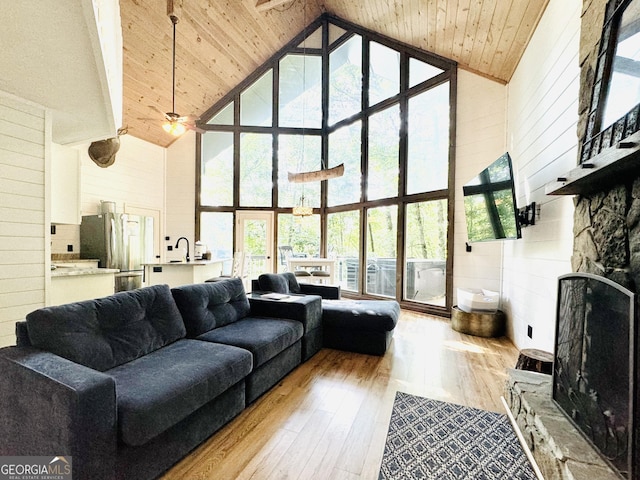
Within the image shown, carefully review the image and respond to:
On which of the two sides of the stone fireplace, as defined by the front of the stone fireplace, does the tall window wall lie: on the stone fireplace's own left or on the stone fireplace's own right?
on the stone fireplace's own right

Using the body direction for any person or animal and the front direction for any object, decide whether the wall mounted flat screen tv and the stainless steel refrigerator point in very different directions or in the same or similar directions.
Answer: very different directions

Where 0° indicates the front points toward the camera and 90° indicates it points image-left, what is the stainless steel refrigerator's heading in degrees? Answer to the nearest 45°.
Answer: approximately 315°

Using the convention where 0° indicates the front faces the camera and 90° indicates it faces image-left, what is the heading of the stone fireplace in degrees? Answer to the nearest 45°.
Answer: approximately 45°

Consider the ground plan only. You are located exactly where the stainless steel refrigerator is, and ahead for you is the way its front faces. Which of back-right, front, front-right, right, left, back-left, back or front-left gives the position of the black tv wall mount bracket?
front

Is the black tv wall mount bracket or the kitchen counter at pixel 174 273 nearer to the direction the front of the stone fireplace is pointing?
the kitchen counter

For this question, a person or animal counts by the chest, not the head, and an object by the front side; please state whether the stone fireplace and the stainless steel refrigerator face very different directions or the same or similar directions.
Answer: very different directions

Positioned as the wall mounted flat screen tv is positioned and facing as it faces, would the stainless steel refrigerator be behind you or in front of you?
in front

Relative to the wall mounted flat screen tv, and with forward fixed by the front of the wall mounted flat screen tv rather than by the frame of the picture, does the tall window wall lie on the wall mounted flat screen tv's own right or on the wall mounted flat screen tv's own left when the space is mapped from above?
on the wall mounted flat screen tv's own right

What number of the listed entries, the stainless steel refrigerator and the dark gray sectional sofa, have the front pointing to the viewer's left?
0

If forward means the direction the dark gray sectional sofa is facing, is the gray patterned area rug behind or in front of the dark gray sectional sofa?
in front

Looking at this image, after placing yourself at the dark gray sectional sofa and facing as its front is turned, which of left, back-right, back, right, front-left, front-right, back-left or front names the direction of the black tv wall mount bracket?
front-left

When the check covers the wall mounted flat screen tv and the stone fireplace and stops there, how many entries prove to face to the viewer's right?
0

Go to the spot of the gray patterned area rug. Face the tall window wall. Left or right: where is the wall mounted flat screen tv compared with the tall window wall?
right

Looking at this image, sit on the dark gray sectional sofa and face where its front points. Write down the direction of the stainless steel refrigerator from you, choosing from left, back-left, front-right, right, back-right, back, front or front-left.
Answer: back-left

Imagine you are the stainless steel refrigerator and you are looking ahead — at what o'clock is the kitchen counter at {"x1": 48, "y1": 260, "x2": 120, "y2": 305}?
The kitchen counter is roughly at 2 o'clock from the stainless steel refrigerator.

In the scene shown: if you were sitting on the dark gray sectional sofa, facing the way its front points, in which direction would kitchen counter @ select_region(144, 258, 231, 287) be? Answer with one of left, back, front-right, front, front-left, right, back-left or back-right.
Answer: back-left
